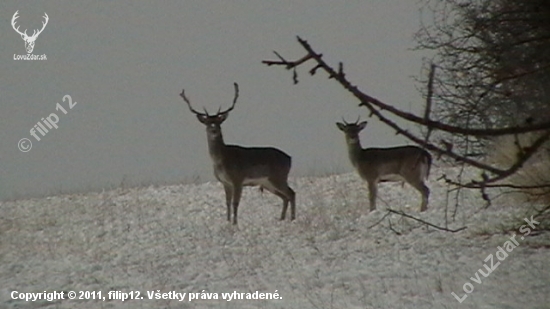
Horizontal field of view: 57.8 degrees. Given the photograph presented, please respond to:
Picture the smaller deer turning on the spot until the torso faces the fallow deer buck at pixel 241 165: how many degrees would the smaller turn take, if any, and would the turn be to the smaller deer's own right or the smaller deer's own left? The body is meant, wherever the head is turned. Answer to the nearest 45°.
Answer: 0° — it already faces it

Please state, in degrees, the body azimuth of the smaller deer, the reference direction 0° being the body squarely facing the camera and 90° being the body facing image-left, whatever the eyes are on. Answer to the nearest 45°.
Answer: approximately 90°
